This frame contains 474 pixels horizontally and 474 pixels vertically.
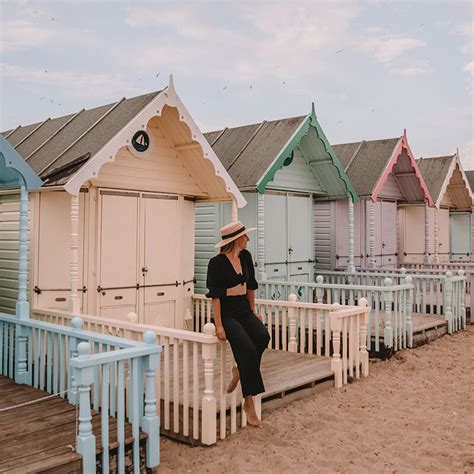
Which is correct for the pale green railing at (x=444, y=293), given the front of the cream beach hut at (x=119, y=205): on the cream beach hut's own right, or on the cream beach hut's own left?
on the cream beach hut's own left

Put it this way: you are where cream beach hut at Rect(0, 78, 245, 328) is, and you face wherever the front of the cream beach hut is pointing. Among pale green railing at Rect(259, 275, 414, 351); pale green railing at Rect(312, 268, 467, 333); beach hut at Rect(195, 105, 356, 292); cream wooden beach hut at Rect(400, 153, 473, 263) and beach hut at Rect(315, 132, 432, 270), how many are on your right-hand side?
0

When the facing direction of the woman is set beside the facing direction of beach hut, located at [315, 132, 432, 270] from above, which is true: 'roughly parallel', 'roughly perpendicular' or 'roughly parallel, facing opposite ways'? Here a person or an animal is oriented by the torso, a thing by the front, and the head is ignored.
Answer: roughly parallel

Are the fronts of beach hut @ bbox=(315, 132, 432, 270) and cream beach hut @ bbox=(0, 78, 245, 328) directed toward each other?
no

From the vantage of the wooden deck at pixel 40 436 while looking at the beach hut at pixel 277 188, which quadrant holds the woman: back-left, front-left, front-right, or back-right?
front-right

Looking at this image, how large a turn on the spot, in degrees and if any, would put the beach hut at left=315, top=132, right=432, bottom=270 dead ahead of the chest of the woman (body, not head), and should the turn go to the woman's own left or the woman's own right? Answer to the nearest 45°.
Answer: approximately 135° to the woman's own left

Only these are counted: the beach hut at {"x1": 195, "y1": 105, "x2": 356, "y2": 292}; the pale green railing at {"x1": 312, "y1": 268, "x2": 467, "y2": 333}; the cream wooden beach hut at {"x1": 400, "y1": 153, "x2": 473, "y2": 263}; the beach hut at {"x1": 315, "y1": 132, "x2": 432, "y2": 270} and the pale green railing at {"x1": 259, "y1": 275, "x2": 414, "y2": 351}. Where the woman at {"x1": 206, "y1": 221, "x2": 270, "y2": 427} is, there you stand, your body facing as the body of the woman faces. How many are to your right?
0

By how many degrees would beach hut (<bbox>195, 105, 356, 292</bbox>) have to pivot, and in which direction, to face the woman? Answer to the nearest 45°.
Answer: approximately 45° to its right

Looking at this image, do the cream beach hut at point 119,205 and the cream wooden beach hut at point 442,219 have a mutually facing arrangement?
no

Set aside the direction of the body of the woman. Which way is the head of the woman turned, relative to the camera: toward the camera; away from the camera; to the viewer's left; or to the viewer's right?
to the viewer's right

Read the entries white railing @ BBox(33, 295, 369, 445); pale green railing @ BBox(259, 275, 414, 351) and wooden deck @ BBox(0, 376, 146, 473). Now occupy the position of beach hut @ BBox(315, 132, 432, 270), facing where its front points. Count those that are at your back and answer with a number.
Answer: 0

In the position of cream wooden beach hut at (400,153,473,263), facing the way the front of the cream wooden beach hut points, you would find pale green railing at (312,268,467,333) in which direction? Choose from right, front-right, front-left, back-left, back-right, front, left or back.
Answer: front-right

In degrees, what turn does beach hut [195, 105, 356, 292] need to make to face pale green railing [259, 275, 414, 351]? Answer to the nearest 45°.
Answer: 0° — it already faces it

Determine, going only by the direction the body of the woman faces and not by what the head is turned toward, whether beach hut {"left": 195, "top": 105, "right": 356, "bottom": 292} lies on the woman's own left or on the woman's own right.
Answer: on the woman's own left

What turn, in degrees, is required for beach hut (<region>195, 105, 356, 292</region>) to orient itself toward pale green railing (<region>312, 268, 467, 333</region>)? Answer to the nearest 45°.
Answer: approximately 45° to its left

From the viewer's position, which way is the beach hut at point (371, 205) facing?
facing the viewer and to the right of the viewer

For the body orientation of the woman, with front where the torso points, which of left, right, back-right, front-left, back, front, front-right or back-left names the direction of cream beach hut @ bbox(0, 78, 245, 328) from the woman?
back

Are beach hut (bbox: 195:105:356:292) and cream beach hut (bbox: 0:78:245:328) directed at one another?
no

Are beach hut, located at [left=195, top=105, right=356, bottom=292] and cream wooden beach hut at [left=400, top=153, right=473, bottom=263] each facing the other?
no

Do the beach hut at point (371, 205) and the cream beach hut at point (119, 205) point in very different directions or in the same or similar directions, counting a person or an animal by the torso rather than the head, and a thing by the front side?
same or similar directions

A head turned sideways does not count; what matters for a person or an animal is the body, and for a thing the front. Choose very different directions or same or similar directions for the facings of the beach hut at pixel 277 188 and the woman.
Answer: same or similar directions

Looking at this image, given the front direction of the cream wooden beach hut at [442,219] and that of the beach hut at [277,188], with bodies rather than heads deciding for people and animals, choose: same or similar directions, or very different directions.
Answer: same or similar directions

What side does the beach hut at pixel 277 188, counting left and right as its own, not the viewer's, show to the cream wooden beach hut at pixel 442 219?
left

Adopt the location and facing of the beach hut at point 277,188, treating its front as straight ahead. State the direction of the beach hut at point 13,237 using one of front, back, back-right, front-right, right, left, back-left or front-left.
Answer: right

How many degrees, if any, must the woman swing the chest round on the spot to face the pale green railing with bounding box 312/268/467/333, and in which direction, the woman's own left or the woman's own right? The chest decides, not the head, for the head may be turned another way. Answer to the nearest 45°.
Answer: approximately 90° to the woman's own left
